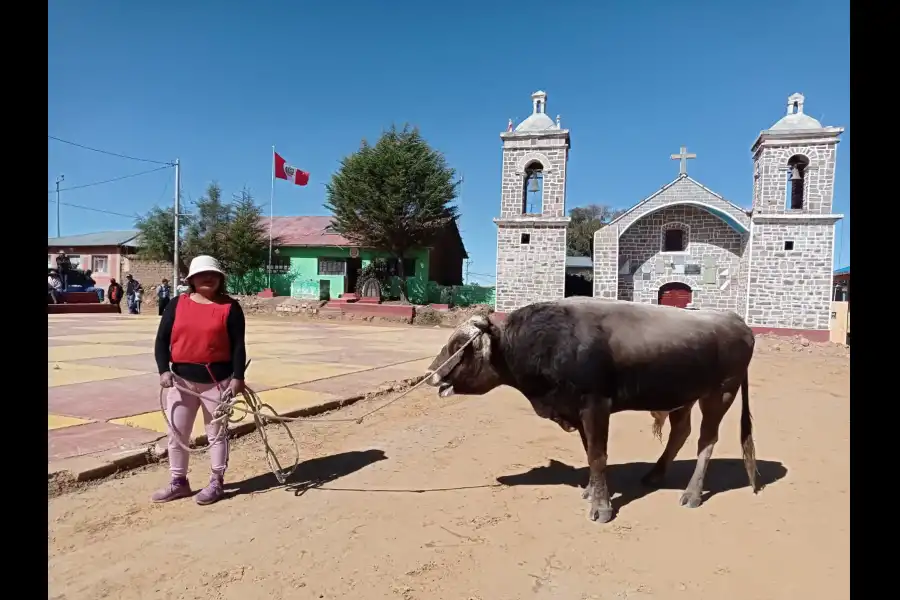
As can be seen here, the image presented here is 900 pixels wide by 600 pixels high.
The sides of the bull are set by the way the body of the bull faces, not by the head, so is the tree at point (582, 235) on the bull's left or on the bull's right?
on the bull's right

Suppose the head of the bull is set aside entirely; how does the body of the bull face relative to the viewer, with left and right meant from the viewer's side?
facing to the left of the viewer

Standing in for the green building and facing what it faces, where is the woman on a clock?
The woman is roughly at 12 o'clock from the green building.

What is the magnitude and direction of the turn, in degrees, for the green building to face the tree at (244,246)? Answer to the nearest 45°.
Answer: approximately 90° to its right

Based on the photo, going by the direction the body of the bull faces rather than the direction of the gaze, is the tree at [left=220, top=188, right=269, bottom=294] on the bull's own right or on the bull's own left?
on the bull's own right

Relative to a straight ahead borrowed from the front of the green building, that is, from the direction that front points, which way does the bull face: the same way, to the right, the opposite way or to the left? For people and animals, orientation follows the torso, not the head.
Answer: to the right

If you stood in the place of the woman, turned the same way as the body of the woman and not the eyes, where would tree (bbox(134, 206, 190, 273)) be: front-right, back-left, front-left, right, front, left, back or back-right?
back

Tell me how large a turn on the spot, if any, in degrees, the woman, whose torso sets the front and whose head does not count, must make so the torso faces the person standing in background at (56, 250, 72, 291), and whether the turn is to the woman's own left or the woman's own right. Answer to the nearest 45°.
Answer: approximately 180°

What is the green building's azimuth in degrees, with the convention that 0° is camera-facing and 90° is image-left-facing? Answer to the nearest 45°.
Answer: approximately 0°

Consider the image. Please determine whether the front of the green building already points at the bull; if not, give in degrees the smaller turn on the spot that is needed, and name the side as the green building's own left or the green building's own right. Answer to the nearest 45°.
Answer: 0° — it already faces it
